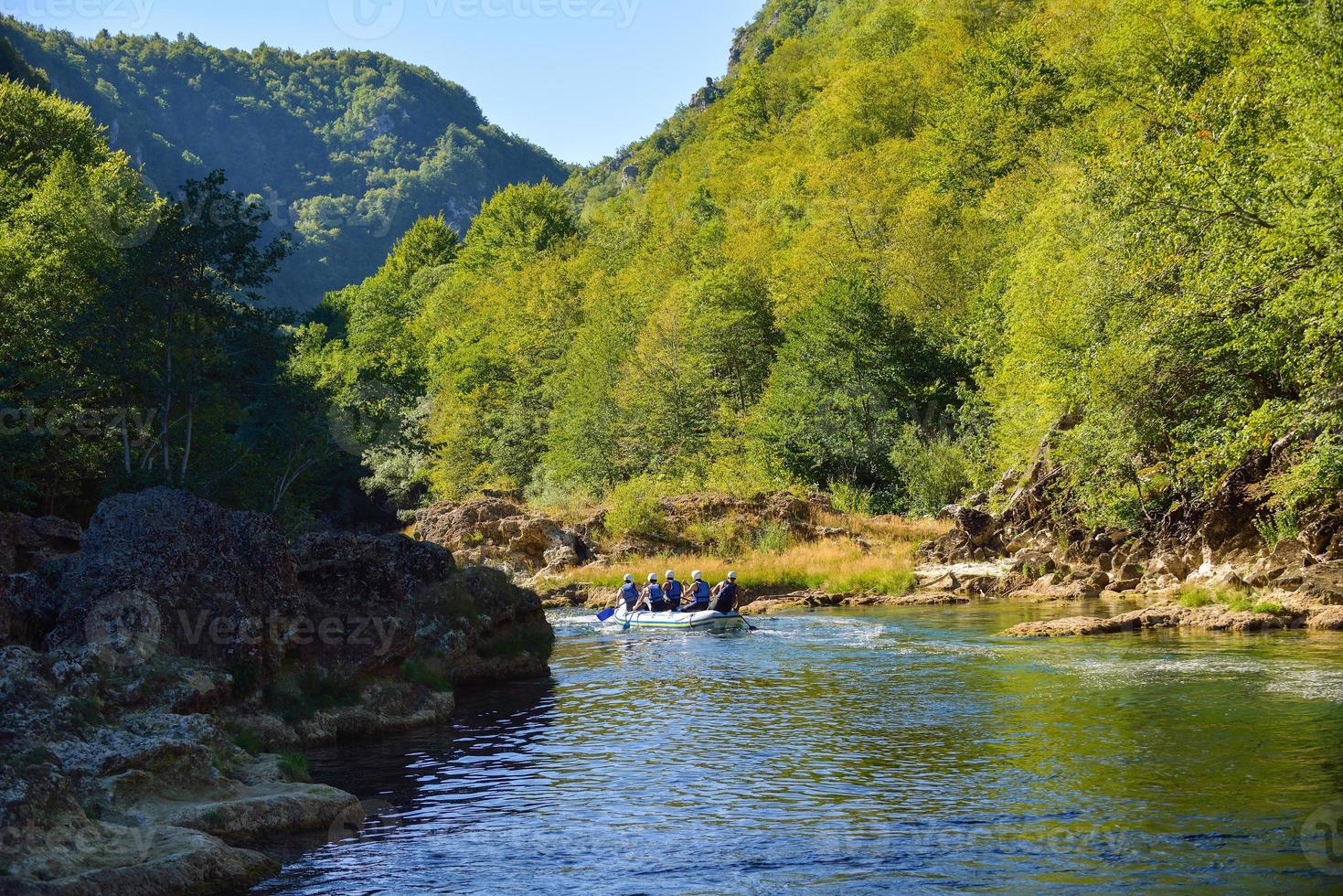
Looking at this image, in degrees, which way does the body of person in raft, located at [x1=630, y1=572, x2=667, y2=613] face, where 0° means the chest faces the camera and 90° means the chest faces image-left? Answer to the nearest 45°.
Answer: approximately 135°

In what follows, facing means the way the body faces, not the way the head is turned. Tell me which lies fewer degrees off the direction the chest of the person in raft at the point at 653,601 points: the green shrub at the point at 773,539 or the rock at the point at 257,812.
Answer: the green shrub

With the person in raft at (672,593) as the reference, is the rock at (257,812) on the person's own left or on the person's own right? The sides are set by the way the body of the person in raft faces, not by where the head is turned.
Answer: on the person's own left

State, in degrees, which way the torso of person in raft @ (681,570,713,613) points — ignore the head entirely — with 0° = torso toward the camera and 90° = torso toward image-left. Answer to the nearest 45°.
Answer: approximately 135°

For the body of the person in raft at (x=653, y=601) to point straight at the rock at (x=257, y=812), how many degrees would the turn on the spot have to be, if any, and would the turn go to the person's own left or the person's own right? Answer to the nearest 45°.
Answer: approximately 135° to the person's own left

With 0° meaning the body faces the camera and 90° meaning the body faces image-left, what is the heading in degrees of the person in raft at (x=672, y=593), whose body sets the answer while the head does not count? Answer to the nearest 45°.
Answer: approximately 135°

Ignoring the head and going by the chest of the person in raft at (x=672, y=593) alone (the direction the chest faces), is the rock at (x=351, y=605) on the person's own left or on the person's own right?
on the person's own left
